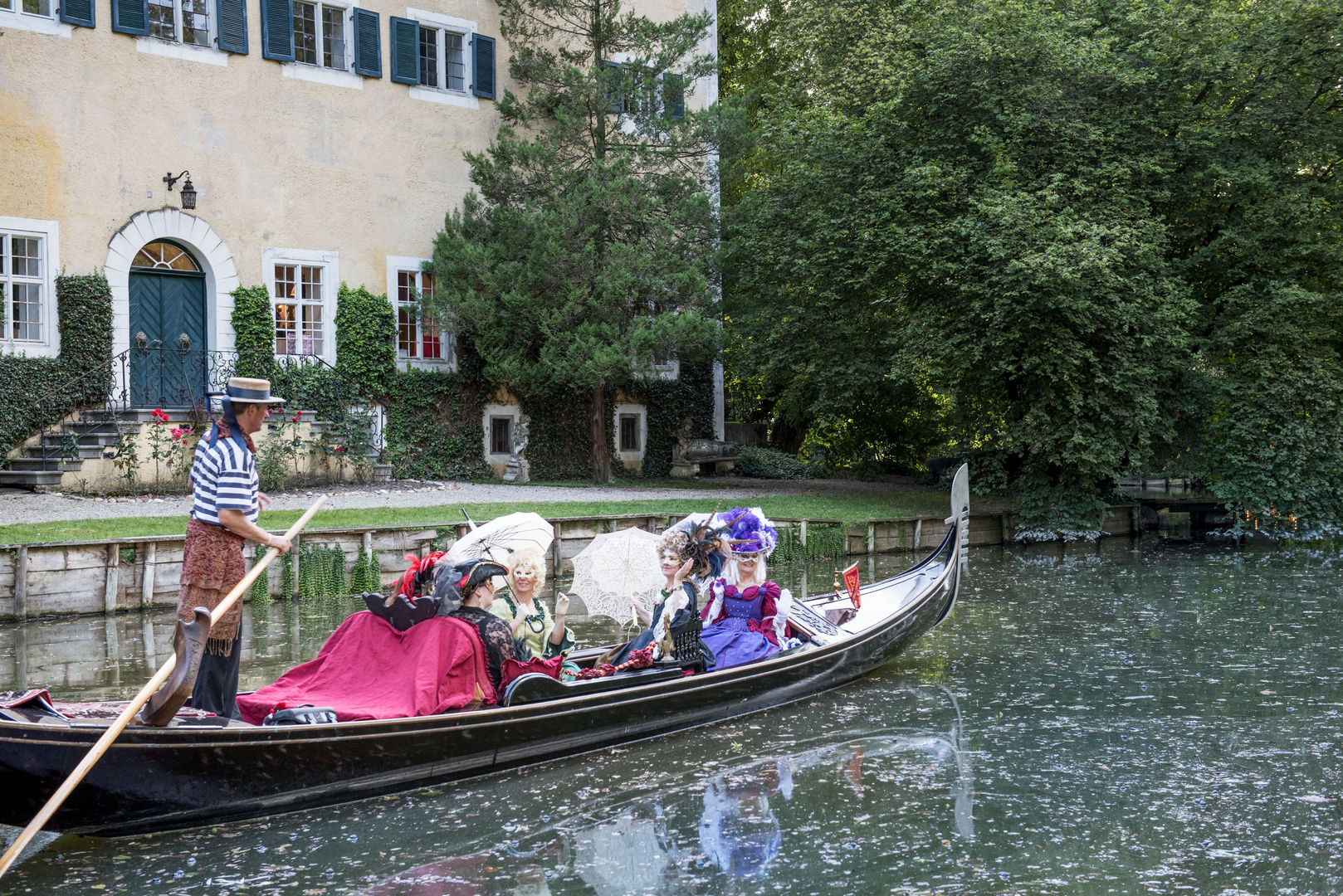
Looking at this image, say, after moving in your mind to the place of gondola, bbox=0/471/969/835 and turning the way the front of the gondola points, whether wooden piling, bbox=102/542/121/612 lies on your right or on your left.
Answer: on your left

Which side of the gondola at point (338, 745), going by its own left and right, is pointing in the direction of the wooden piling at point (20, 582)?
left

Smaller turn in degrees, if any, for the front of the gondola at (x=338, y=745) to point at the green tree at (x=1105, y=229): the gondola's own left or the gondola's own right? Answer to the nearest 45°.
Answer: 0° — it already faces it

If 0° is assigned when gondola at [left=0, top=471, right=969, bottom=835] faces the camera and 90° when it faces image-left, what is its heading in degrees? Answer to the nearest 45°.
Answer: approximately 225°

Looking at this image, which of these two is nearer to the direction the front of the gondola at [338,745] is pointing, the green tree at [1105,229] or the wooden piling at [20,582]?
the green tree
